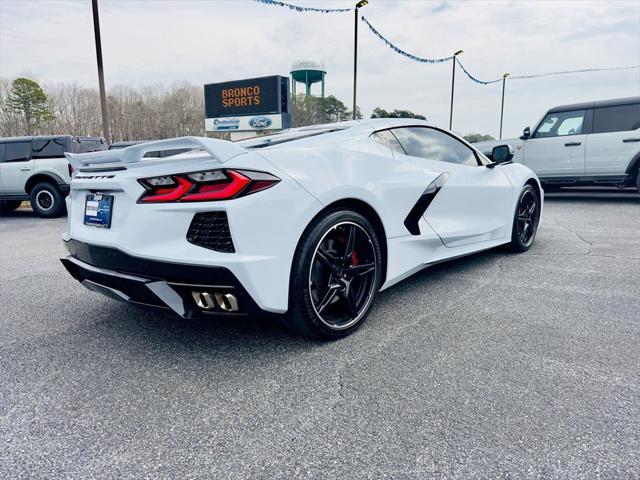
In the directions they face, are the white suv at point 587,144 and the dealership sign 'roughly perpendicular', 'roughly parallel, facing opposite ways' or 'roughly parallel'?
roughly perpendicular

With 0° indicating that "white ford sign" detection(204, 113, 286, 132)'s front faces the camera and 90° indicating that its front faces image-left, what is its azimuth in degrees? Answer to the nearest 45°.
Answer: approximately 45°

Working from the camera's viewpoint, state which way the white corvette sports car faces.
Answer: facing away from the viewer and to the right of the viewer

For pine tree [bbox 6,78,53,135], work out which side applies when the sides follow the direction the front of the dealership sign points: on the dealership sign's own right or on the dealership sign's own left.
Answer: on the dealership sign's own right

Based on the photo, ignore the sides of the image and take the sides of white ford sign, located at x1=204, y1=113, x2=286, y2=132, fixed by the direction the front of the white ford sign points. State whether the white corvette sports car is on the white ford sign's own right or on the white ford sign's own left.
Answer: on the white ford sign's own left

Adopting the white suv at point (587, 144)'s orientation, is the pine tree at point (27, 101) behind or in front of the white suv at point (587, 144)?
in front

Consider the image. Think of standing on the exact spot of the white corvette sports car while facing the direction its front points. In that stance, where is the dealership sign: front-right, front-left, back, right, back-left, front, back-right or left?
front-left

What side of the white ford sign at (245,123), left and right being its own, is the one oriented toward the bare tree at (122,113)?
right

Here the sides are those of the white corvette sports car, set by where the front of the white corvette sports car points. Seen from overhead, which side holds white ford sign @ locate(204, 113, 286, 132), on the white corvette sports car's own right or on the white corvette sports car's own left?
on the white corvette sports car's own left

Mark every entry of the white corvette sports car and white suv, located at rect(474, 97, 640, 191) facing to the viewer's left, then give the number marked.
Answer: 1

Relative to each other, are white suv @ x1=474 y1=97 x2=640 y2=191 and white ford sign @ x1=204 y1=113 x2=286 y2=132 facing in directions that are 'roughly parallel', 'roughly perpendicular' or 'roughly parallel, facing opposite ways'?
roughly perpendicular

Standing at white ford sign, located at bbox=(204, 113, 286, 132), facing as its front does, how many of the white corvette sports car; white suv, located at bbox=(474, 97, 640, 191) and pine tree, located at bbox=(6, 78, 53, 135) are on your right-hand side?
1

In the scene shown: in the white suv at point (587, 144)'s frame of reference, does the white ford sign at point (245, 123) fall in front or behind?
in front

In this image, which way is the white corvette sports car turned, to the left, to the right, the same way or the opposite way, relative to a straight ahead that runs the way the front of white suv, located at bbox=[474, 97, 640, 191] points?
to the right

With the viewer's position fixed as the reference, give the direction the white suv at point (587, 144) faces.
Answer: facing to the left of the viewer

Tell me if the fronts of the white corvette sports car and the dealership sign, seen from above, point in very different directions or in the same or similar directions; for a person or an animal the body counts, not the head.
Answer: very different directions
